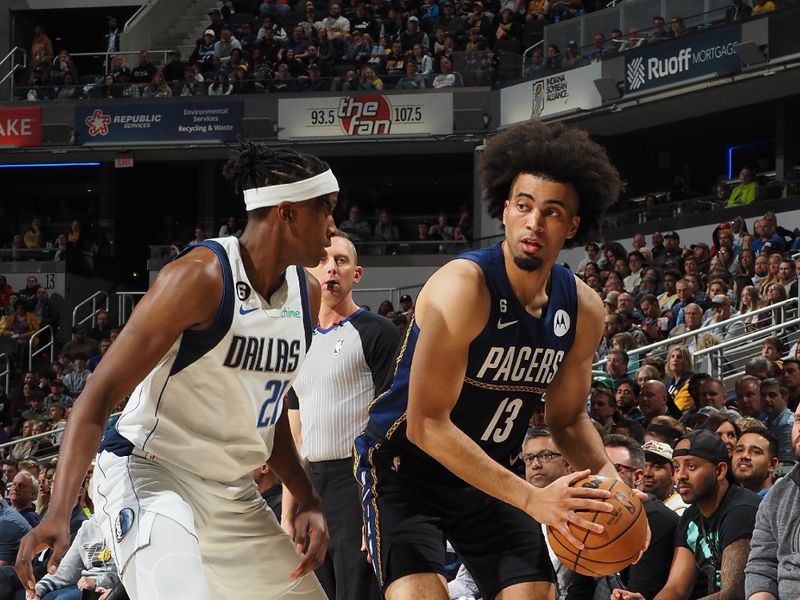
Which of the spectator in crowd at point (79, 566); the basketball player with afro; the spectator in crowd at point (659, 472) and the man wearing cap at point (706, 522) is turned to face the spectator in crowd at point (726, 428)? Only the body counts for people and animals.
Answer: the spectator in crowd at point (79, 566)

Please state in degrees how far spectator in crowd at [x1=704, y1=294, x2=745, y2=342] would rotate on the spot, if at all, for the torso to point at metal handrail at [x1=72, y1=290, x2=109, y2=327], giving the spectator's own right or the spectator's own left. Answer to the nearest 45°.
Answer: approximately 90° to the spectator's own right

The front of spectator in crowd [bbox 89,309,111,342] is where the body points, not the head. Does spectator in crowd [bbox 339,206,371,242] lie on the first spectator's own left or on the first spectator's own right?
on the first spectator's own left

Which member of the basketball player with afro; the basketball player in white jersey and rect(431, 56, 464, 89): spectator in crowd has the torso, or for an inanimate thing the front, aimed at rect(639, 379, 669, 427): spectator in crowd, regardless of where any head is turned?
rect(431, 56, 464, 89): spectator in crowd

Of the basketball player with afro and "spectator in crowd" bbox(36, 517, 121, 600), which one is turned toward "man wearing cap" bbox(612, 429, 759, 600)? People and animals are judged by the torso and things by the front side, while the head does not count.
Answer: the spectator in crowd

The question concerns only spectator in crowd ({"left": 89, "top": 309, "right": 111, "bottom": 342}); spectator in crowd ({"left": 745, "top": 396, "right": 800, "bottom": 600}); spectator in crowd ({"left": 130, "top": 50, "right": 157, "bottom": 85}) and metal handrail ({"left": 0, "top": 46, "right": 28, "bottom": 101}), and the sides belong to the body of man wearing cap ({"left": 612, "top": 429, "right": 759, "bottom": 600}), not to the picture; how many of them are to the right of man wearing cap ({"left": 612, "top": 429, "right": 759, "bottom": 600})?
3

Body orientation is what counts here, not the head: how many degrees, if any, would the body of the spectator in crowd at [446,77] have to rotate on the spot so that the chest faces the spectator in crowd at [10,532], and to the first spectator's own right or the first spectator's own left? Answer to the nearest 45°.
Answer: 0° — they already face them

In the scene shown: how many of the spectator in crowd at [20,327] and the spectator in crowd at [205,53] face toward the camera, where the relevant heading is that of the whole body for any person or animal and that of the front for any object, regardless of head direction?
2
